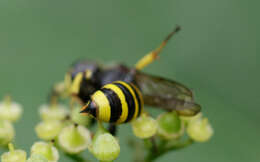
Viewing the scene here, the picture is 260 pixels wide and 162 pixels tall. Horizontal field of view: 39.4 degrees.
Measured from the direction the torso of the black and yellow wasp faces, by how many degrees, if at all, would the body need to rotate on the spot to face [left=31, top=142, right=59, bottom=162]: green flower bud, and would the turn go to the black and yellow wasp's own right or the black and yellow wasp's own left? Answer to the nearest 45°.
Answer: approximately 45° to the black and yellow wasp's own left

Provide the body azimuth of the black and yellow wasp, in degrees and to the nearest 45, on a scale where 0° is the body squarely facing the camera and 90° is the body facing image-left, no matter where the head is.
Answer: approximately 90°

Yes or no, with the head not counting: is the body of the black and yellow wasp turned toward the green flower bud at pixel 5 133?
yes
